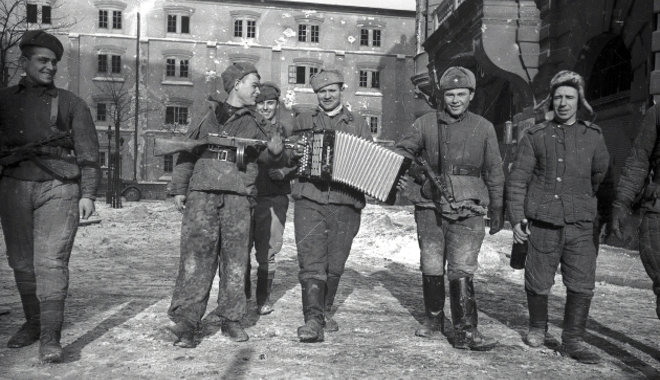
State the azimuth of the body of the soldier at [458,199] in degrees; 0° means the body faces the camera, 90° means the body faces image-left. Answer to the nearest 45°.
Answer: approximately 0°

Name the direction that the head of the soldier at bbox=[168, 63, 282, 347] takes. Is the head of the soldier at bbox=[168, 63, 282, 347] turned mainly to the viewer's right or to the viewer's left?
to the viewer's right

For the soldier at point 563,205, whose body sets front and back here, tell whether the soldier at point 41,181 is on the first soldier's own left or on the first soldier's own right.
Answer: on the first soldier's own right

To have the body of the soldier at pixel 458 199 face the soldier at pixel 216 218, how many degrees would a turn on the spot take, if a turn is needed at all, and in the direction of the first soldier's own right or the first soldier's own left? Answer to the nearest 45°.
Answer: approximately 90° to the first soldier's own right

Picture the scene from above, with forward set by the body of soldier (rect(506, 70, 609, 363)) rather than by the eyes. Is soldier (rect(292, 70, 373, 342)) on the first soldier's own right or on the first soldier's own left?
on the first soldier's own right

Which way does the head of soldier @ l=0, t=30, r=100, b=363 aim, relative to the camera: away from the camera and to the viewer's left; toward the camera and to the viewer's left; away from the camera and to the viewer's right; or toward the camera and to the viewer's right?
toward the camera and to the viewer's right
